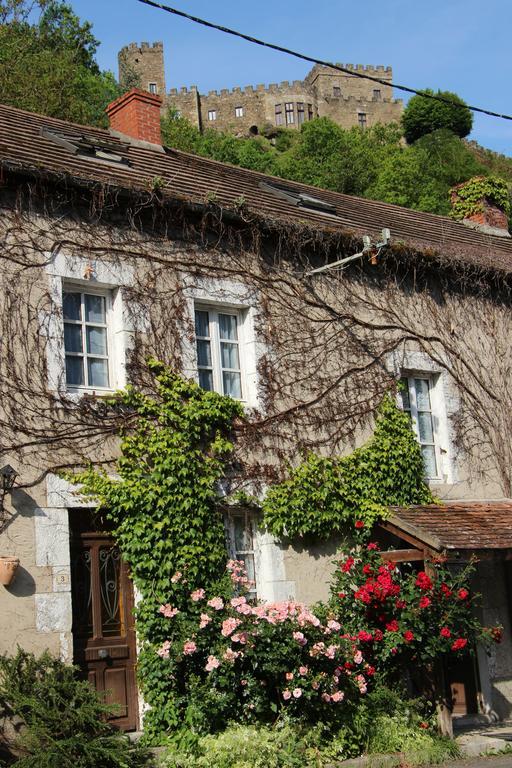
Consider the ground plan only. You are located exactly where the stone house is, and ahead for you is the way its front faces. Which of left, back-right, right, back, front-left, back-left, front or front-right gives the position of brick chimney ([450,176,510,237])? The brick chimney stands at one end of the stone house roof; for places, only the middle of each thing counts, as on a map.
left

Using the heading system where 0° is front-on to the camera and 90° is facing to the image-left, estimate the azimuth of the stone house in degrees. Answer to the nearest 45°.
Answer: approximately 315°
